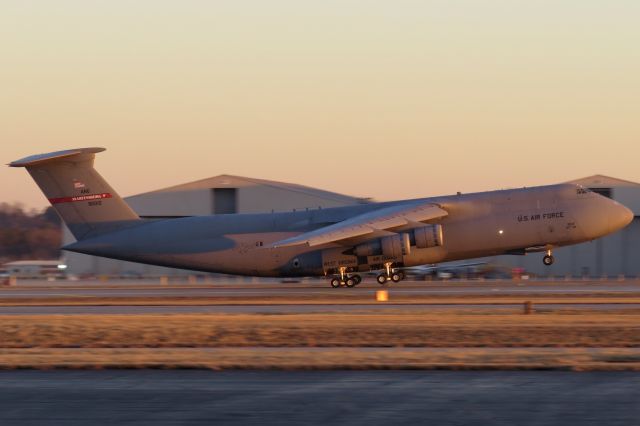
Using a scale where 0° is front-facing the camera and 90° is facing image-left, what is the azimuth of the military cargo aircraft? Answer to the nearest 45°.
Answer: approximately 270°

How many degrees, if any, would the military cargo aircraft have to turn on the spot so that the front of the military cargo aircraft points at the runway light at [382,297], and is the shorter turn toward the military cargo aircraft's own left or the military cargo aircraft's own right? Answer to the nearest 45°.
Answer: approximately 90° to the military cargo aircraft's own right
